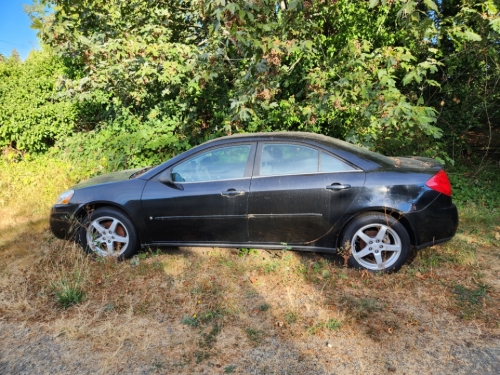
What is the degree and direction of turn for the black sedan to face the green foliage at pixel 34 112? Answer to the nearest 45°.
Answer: approximately 45° to its right

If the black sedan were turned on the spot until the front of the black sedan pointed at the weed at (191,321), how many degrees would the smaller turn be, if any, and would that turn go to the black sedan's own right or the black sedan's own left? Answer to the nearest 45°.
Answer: approximately 45° to the black sedan's own left

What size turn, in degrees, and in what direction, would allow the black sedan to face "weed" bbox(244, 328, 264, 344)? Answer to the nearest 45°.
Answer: approximately 90° to its left

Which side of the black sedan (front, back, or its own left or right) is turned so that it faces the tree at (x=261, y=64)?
right

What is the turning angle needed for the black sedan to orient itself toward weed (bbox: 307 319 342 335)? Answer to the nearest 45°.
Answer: approximately 90° to its left

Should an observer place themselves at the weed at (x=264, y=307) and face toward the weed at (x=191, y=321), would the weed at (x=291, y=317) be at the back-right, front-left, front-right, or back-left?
back-left

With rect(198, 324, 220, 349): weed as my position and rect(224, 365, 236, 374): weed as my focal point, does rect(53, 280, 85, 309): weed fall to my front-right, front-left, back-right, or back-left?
back-right

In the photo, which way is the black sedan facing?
to the viewer's left
